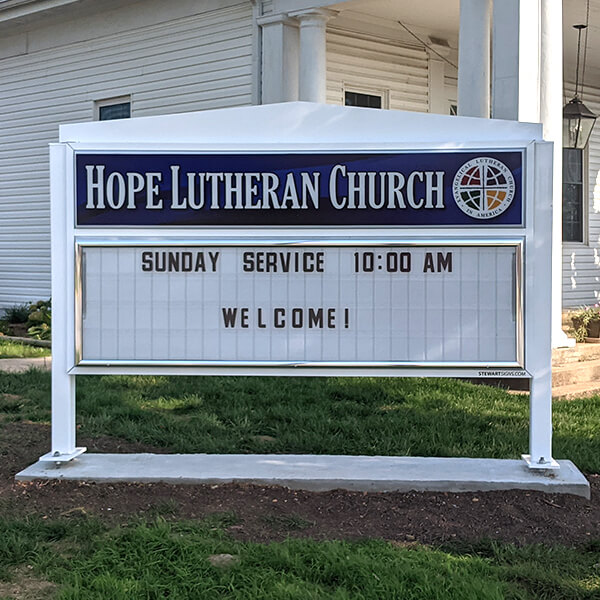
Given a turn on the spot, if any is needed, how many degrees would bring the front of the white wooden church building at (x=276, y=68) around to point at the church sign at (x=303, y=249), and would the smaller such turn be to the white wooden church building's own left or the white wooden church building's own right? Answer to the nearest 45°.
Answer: approximately 45° to the white wooden church building's own right

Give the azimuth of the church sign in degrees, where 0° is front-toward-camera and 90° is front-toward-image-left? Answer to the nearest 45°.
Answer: approximately 0°

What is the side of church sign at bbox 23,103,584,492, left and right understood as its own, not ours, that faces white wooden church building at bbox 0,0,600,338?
back

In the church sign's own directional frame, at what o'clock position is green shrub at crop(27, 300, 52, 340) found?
The green shrub is roughly at 5 o'clock from the church sign.

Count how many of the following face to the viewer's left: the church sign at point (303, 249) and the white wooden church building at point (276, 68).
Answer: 0

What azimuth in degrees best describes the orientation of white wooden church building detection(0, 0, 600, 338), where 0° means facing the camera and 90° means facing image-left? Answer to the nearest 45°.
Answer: approximately 315°

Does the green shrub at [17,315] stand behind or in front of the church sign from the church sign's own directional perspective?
behind
